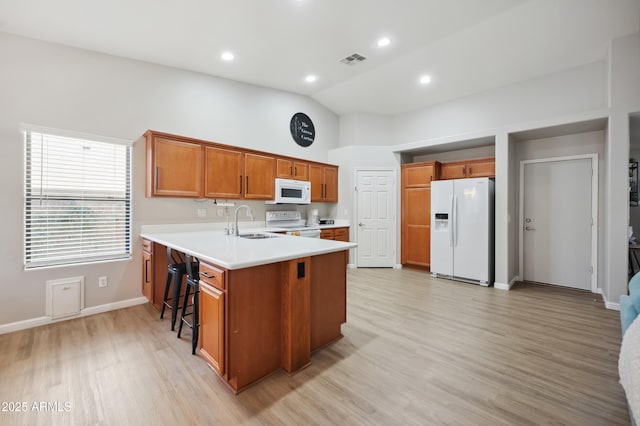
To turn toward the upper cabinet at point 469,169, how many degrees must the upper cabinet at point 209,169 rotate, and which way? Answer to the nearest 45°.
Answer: approximately 45° to its left

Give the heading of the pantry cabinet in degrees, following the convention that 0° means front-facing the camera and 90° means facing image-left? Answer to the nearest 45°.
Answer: approximately 45°

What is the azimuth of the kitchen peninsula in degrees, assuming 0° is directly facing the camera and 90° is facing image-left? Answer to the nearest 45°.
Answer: approximately 45°

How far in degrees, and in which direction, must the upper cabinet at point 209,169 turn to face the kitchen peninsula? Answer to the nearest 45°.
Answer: approximately 45° to its right

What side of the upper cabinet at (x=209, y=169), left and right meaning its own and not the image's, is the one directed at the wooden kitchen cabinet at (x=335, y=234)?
left

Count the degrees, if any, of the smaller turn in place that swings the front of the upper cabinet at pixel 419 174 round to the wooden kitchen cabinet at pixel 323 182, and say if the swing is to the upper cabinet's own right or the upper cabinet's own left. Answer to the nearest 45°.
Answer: approximately 45° to the upper cabinet's own right

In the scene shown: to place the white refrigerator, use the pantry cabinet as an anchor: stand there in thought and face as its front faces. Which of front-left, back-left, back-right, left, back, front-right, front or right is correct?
left

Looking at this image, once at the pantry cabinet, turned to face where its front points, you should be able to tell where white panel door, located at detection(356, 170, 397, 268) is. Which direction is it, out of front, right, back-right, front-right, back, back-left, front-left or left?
front-right

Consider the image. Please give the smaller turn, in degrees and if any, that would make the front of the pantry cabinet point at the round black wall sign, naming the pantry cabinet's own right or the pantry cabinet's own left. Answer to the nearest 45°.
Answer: approximately 45° to the pantry cabinet's own right

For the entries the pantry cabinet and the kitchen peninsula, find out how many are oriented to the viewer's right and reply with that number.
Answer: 0

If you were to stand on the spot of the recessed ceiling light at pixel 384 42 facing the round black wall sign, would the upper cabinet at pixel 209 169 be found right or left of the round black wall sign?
left

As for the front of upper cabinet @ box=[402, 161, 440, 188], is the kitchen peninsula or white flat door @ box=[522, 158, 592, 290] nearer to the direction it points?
the kitchen peninsula

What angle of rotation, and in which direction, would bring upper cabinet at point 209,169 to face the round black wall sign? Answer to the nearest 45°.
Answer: approximately 90° to its left

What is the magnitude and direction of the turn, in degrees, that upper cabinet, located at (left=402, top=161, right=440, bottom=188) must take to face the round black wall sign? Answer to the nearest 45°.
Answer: approximately 45° to its right

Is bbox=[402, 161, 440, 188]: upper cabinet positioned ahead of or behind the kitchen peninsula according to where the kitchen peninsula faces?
behind

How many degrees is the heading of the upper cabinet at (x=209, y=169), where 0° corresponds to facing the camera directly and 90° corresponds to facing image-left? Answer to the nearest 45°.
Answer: approximately 315°
